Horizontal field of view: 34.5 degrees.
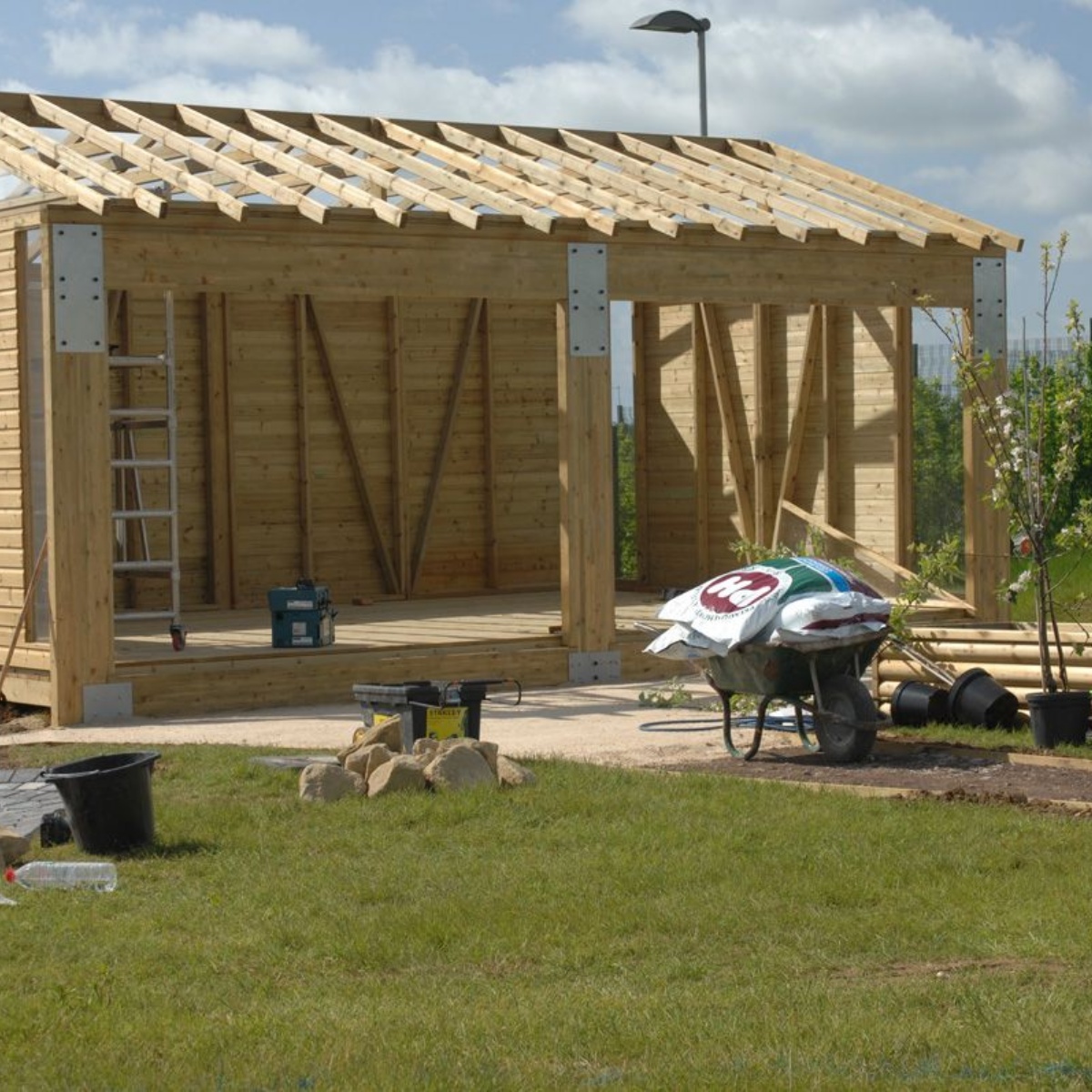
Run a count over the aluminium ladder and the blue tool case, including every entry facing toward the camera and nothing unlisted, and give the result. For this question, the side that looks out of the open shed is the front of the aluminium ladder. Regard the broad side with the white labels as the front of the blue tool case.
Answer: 2

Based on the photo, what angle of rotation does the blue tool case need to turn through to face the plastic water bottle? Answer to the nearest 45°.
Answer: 0° — it already faces it

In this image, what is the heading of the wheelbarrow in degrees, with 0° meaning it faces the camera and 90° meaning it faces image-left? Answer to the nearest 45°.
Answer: approximately 315°

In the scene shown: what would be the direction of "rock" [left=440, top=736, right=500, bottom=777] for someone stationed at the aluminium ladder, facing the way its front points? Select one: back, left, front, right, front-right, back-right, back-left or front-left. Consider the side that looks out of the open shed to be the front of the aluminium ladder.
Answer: front

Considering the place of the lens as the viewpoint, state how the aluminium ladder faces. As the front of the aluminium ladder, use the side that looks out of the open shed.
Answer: facing the viewer

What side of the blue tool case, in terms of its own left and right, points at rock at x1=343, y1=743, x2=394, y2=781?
front

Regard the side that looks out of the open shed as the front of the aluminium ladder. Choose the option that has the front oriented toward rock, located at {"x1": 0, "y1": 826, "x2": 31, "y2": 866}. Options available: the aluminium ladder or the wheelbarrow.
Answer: the aluminium ladder

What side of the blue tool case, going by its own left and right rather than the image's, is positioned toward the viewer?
front

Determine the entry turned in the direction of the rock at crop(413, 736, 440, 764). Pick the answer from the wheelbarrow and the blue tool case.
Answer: the blue tool case

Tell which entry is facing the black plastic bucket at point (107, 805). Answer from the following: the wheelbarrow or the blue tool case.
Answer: the blue tool case

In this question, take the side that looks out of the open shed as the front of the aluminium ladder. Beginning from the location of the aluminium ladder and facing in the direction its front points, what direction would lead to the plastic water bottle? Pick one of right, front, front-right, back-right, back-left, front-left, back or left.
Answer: front

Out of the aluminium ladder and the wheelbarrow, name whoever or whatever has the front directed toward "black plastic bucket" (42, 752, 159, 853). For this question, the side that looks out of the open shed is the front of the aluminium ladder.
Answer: the aluminium ladder
